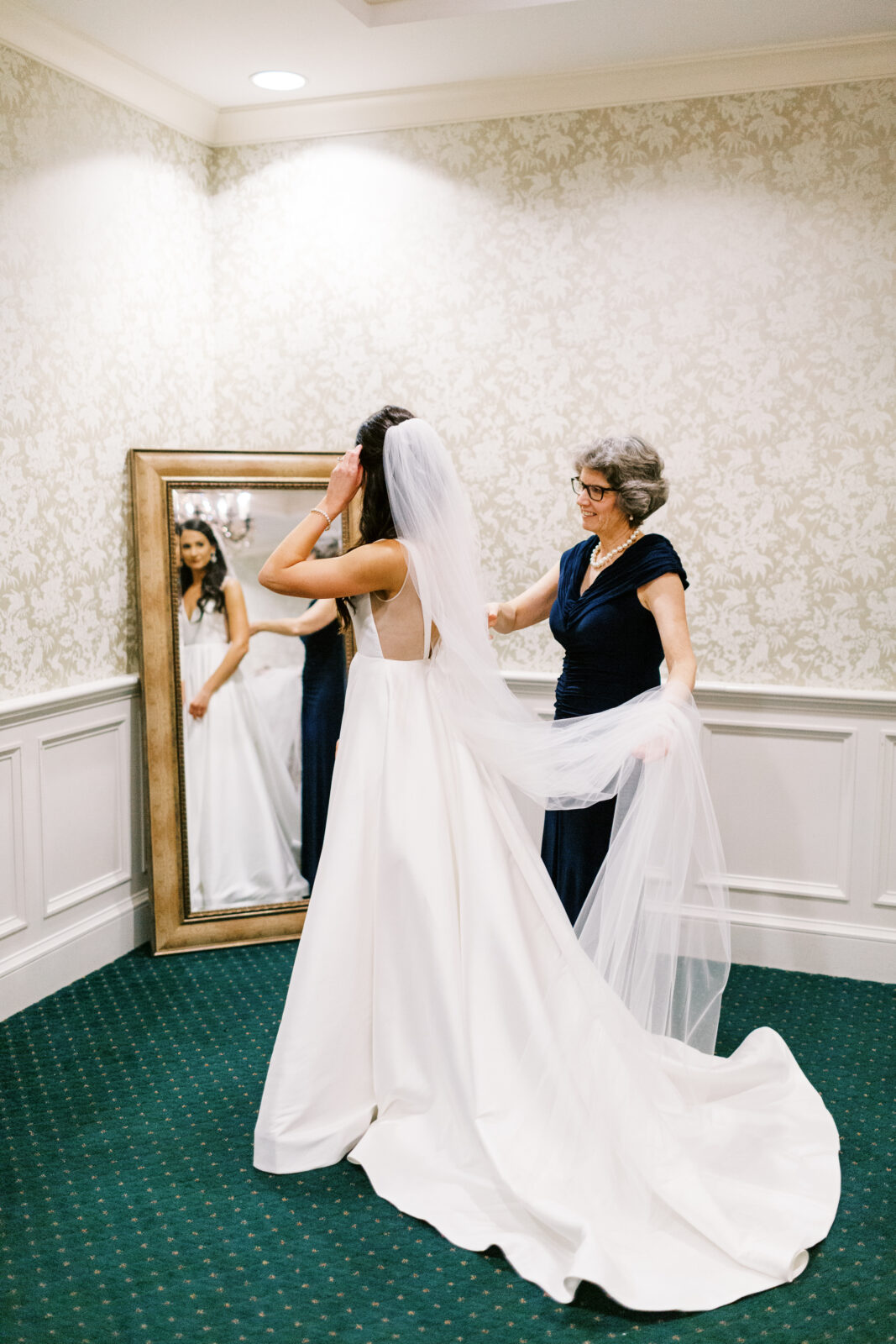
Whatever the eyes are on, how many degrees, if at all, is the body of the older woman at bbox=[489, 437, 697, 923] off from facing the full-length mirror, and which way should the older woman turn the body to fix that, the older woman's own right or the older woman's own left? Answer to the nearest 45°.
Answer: approximately 90° to the older woman's own right

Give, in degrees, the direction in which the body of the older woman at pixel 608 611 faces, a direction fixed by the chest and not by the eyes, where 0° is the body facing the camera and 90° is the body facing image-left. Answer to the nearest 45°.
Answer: approximately 45°

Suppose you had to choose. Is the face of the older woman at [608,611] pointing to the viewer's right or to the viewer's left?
to the viewer's left

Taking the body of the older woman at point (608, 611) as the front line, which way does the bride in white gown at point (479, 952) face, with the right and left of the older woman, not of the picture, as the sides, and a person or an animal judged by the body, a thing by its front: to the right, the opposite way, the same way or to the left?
to the right

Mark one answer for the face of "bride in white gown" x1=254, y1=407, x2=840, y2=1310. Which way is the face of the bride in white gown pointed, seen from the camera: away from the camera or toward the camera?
away from the camera

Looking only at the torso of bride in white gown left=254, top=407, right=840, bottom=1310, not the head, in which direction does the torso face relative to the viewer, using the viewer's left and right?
facing away from the viewer and to the left of the viewer
